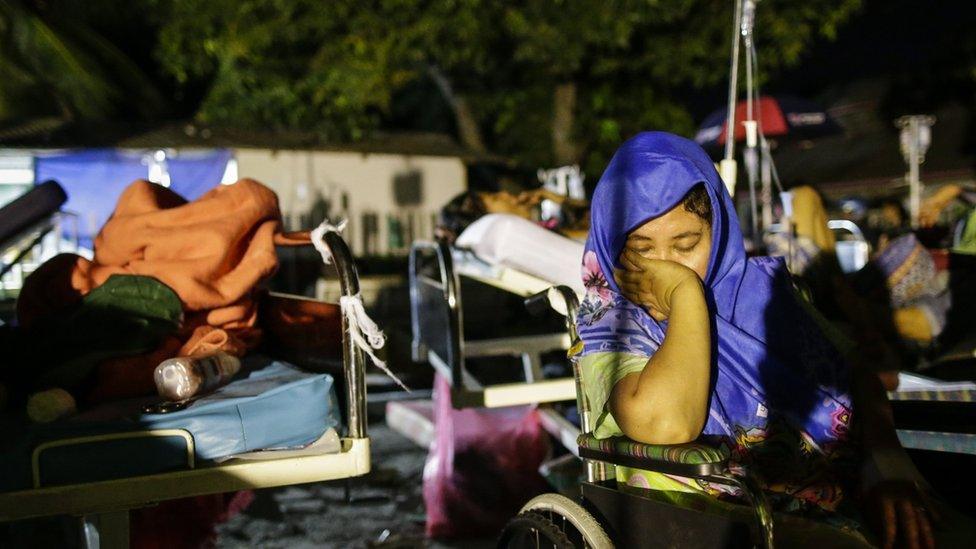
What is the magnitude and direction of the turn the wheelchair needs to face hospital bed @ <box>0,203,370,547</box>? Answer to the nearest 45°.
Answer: approximately 135° to its right

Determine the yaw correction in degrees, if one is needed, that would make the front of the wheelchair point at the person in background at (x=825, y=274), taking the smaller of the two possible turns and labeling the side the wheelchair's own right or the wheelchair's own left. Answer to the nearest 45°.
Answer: approximately 135° to the wheelchair's own left

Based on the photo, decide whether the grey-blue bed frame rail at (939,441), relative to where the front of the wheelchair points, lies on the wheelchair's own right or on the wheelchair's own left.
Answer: on the wheelchair's own left

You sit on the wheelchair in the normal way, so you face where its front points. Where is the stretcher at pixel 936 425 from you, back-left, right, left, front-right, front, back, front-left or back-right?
left

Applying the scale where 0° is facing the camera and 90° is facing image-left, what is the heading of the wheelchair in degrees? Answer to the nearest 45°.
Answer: approximately 315°
